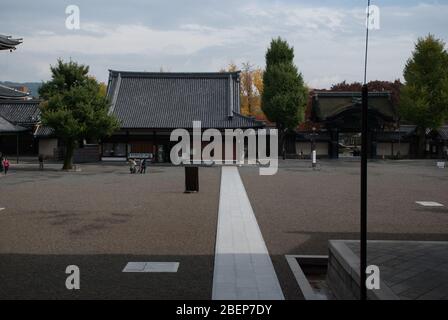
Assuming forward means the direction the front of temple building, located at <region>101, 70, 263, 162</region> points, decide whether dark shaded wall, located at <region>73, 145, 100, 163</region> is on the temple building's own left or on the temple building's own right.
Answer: on the temple building's own right

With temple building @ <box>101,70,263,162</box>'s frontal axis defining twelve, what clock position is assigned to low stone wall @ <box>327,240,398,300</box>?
The low stone wall is roughly at 12 o'clock from the temple building.

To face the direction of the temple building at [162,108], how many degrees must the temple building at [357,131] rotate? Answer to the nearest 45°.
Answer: approximately 45° to its right

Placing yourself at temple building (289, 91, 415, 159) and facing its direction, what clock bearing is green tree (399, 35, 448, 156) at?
The green tree is roughly at 10 o'clock from the temple building.

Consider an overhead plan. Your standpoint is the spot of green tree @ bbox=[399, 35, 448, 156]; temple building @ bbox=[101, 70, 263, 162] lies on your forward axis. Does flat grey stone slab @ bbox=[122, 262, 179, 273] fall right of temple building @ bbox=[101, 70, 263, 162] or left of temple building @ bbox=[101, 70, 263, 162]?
left

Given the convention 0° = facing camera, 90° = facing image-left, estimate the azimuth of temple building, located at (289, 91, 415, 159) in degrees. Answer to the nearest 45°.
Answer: approximately 0°

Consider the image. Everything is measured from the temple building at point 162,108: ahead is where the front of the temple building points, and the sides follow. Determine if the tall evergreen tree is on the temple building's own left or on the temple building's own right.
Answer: on the temple building's own left

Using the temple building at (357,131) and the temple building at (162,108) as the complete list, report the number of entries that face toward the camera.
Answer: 2

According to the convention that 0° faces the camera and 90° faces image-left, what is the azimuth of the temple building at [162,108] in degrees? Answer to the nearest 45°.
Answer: approximately 0°

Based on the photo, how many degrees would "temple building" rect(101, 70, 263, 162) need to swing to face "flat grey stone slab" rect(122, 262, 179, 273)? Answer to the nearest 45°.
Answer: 0° — it already faces it

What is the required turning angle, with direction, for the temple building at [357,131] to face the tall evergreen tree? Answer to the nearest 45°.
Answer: approximately 45° to its right
